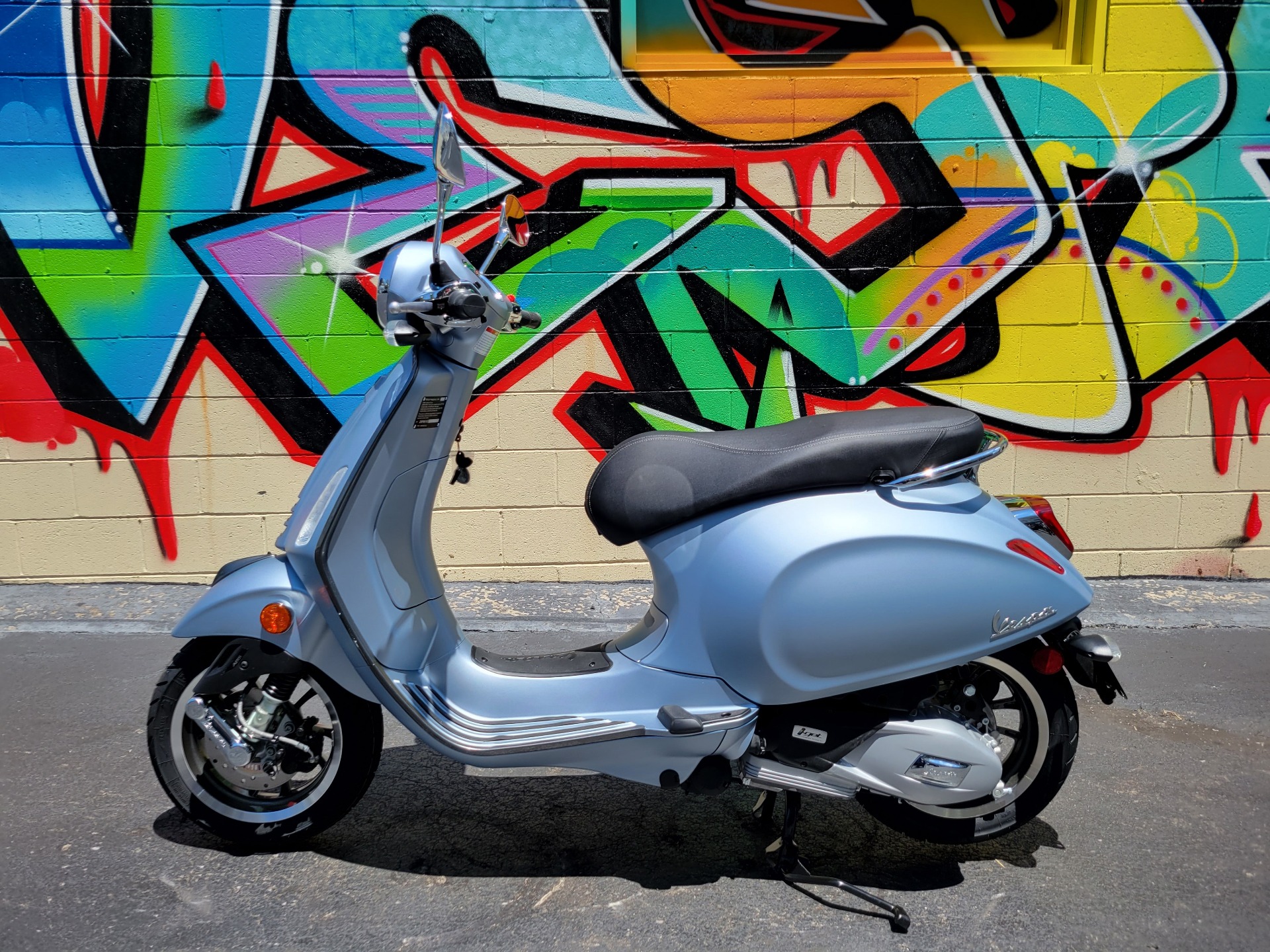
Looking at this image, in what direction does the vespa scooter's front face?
to the viewer's left
